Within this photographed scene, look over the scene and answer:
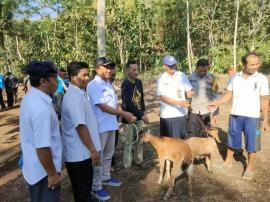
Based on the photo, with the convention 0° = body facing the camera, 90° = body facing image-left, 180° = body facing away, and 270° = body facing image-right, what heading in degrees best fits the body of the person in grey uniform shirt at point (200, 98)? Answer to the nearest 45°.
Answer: approximately 0°

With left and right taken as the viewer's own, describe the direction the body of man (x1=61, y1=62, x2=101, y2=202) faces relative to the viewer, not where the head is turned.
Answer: facing to the right of the viewer

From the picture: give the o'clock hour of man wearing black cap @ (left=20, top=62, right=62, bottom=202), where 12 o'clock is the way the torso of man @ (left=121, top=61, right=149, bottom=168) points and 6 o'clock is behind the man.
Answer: The man wearing black cap is roughly at 2 o'clock from the man.

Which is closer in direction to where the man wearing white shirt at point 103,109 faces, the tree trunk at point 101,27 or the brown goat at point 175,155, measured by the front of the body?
the brown goat

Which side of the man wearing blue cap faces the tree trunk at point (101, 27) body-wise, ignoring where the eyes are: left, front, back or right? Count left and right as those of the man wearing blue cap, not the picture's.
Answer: back
